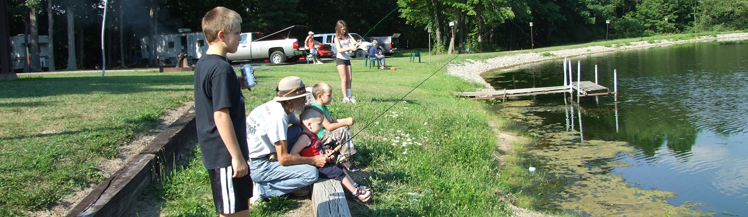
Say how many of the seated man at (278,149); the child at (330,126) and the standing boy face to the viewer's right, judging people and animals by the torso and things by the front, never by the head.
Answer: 3

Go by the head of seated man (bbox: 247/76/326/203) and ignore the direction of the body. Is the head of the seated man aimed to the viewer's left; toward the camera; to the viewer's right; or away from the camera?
to the viewer's right

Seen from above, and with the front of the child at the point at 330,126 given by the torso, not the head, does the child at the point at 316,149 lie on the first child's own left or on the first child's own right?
on the first child's own right

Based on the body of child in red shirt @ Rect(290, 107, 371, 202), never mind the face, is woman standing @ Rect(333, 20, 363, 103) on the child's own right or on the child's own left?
on the child's own left

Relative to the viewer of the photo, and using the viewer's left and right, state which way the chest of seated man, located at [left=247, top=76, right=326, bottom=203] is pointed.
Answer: facing to the right of the viewer

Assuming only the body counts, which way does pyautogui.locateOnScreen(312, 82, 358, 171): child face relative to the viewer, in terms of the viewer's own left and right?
facing to the right of the viewer

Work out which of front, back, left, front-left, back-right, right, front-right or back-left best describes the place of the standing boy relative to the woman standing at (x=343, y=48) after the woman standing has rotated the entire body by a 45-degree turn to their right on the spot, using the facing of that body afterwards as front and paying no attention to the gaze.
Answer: front

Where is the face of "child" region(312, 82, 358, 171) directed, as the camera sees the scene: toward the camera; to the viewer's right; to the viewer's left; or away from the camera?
to the viewer's right

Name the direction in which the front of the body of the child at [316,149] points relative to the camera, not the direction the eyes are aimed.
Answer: to the viewer's right

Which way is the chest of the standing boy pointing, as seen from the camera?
to the viewer's right
